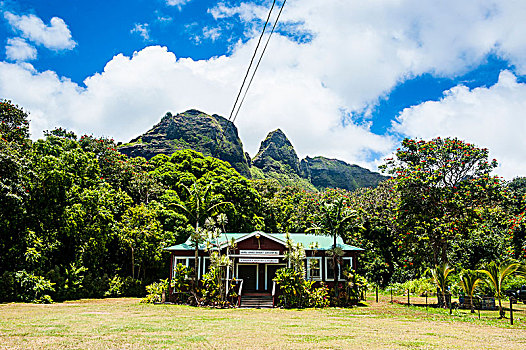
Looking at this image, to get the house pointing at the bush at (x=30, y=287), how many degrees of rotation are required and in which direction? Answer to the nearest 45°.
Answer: approximately 90° to its right

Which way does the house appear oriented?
toward the camera

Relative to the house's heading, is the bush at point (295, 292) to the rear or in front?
in front

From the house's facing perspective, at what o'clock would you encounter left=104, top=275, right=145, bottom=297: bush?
The bush is roughly at 4 o'clock from the house.

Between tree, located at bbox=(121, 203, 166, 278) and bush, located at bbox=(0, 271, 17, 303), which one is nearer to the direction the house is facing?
the bush

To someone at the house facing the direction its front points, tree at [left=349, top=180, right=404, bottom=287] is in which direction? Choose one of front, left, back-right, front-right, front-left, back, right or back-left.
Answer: back-left

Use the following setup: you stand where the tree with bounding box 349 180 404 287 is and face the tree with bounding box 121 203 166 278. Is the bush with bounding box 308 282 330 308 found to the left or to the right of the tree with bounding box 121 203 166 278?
left

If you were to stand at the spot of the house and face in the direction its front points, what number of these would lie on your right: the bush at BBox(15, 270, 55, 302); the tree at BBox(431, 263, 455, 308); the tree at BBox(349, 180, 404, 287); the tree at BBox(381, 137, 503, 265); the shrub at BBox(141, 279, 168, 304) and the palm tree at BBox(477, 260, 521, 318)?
2

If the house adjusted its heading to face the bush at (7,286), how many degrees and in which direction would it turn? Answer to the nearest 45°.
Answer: approximately 90° to its right

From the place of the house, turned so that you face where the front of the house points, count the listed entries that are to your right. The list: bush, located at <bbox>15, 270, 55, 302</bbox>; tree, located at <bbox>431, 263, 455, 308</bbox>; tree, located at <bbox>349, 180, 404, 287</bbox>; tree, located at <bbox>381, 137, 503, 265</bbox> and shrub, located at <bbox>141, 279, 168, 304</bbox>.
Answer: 2

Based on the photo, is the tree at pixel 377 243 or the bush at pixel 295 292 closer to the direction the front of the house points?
the bush

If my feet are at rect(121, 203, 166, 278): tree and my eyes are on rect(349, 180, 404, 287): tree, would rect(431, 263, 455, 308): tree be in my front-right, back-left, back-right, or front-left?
front-right

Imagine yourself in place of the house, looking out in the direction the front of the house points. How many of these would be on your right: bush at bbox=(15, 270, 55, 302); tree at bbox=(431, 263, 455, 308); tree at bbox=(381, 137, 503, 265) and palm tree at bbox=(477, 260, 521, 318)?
1

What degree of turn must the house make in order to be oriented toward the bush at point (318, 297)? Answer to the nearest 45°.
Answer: approximately 45° to its left

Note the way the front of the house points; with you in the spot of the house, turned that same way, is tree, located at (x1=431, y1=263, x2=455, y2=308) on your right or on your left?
on your left

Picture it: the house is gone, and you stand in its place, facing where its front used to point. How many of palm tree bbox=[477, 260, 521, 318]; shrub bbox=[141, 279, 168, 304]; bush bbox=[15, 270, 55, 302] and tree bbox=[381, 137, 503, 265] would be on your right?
2
